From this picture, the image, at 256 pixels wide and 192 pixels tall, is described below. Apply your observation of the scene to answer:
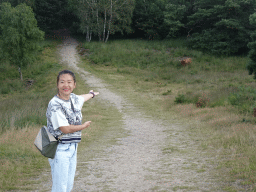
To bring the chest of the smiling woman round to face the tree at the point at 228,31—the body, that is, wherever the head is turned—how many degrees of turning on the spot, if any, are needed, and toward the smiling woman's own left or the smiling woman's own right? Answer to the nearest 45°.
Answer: approximately 90° to the smiling woman's own left

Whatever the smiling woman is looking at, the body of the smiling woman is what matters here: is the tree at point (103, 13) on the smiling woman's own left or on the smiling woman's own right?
on the smiling woman's own left

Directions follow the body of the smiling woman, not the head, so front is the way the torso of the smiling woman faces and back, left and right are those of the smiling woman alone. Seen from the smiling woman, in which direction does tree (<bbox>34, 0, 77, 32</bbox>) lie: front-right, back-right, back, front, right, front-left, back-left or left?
back-left

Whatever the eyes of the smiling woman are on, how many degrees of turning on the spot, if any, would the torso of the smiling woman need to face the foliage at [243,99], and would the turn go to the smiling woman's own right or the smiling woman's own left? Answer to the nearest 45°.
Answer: approximately 90° to the smiling woman's own left

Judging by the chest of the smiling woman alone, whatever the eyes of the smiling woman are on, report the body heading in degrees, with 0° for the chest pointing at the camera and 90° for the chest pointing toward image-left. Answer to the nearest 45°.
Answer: approximately 315°

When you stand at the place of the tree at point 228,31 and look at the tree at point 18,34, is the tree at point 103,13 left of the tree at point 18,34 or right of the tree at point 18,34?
right

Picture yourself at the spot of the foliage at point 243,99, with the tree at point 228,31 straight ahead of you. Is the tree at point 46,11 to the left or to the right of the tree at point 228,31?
left

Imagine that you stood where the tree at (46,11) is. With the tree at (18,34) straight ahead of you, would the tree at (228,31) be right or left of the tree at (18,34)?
left
